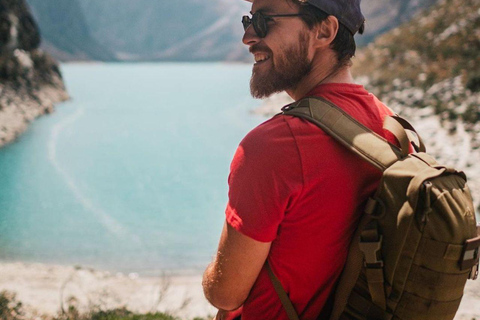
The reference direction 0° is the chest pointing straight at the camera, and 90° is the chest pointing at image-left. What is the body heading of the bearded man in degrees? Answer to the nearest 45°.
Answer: approximately 135°

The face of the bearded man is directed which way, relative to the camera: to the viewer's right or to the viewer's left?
to the viewer's left
